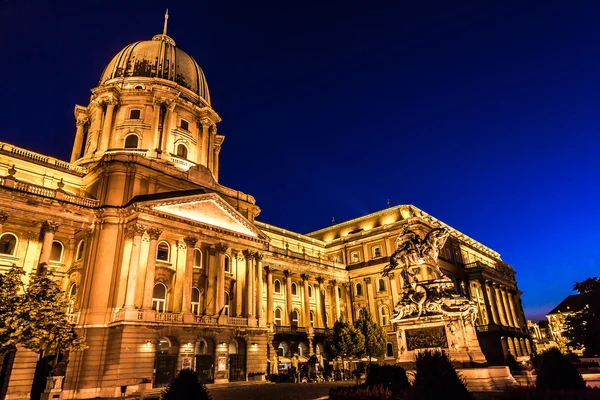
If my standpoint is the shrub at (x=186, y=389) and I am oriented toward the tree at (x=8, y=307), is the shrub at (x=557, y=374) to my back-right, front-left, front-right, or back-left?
back-right

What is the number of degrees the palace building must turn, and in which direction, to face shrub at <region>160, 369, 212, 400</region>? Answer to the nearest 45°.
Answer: approximately 45° to its right

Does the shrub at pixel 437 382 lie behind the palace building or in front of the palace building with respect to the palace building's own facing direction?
in front

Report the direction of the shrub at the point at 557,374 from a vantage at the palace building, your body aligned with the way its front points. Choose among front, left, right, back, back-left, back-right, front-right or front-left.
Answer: front

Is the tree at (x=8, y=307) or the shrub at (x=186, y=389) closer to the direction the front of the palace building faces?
the shrub

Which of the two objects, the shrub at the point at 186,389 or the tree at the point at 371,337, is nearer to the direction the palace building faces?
the shrub

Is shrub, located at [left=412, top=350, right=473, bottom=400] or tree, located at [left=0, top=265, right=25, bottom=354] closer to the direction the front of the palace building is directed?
the shrub

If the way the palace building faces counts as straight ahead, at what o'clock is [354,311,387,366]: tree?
The tree is roughly at 10 o'clock from the palace building.

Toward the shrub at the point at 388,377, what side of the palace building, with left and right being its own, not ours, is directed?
front

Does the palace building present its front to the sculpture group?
yes
